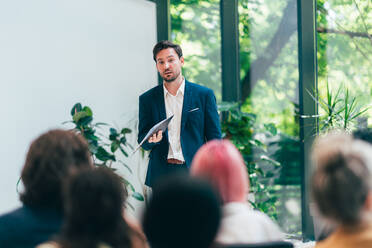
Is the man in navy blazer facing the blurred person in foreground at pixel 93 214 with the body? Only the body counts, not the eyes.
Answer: yes

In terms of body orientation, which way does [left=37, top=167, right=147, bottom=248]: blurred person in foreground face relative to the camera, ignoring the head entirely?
away from the camera

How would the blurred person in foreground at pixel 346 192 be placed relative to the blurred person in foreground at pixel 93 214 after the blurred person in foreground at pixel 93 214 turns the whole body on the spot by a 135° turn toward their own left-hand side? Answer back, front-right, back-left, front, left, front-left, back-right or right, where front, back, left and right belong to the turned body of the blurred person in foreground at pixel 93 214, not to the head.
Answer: back-left

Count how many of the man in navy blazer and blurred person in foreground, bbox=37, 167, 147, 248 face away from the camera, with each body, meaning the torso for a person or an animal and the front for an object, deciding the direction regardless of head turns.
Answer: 1

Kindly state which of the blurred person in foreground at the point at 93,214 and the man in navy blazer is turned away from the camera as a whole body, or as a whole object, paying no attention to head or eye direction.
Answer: the blurred person in foreground

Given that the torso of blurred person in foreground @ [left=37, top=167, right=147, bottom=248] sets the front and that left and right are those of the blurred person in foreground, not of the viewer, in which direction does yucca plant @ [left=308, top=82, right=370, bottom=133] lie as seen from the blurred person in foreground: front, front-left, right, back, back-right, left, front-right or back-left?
front-right

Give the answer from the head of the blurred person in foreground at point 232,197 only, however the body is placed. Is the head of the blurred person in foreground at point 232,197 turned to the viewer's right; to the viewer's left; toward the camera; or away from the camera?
away from the camera

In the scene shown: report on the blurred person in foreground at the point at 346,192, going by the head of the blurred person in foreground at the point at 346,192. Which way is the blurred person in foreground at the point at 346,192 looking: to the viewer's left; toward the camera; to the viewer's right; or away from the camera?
away from the camera

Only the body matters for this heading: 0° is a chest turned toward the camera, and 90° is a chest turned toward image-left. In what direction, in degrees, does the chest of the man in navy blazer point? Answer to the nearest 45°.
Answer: approximately 0°

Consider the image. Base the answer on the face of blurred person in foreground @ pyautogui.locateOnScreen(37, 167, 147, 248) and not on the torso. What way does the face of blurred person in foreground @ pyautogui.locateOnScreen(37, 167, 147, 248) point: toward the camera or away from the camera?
away from the camera

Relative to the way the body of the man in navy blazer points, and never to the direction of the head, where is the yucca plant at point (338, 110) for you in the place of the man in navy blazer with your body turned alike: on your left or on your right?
on your left

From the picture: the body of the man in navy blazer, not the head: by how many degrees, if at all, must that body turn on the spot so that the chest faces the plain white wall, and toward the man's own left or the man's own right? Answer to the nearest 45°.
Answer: approximately 135° to the man's own right

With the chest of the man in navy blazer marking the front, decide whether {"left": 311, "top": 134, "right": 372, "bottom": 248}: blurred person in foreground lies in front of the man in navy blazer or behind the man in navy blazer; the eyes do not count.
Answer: in front

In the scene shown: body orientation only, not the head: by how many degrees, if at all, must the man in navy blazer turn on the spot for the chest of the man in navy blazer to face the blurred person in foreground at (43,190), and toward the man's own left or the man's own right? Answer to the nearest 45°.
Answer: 0° — they already face them
